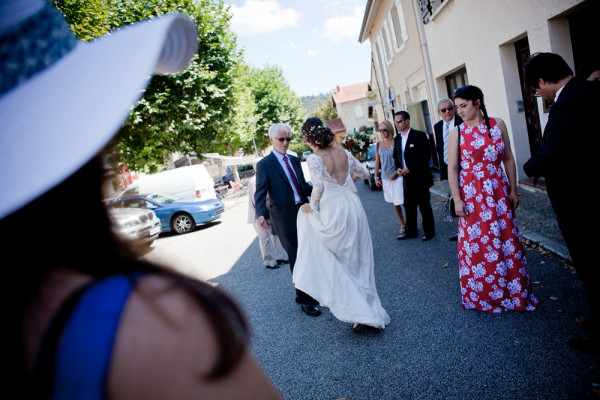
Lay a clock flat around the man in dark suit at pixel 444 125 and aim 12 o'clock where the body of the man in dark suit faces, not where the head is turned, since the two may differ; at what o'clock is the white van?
The white van is roughly at 4 o'clock from the man in dark suit.

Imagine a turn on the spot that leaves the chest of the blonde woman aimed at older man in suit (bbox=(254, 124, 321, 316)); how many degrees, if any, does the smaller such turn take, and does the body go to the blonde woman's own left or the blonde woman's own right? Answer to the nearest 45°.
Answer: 0° — they already face them

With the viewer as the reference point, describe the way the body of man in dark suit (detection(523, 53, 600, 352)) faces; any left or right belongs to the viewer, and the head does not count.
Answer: facing to the left of the viewer

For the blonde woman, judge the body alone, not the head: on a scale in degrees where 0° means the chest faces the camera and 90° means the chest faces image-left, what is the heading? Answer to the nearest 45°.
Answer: approximately 45°

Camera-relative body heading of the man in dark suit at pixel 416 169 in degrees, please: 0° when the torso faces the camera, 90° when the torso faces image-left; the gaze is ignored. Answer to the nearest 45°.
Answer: approximately 45°

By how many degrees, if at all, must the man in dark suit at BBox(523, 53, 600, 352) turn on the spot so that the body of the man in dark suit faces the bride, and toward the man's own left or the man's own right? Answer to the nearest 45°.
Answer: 0° — they already face them

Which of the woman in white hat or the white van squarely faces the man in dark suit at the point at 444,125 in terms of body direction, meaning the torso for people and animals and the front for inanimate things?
the woman in white hat

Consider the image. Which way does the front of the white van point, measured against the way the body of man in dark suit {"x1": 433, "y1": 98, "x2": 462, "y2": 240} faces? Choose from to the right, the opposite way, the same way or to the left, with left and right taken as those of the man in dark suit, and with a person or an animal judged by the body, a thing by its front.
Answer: to the right

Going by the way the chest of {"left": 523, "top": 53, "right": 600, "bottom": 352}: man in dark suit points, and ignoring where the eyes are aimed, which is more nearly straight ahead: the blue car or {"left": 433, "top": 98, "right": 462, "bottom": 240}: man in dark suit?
the blue car

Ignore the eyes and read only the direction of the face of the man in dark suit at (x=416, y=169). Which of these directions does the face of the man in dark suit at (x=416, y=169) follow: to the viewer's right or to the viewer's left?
to the viewer's left

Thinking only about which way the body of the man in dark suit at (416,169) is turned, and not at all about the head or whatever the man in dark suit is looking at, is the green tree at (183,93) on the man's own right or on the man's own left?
on the man's own right
